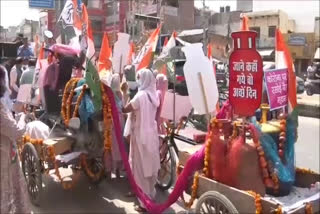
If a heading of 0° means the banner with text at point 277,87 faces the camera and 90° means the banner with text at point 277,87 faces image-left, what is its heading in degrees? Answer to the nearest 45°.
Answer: approximately 0°

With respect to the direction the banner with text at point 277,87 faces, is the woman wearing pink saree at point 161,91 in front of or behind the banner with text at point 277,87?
behind

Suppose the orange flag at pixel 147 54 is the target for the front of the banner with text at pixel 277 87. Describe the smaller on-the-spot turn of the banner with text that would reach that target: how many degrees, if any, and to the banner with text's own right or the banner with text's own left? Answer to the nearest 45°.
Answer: approximately 135° to the banner with text's own right

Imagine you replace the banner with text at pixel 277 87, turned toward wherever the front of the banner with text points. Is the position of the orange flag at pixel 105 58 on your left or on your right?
on your right
